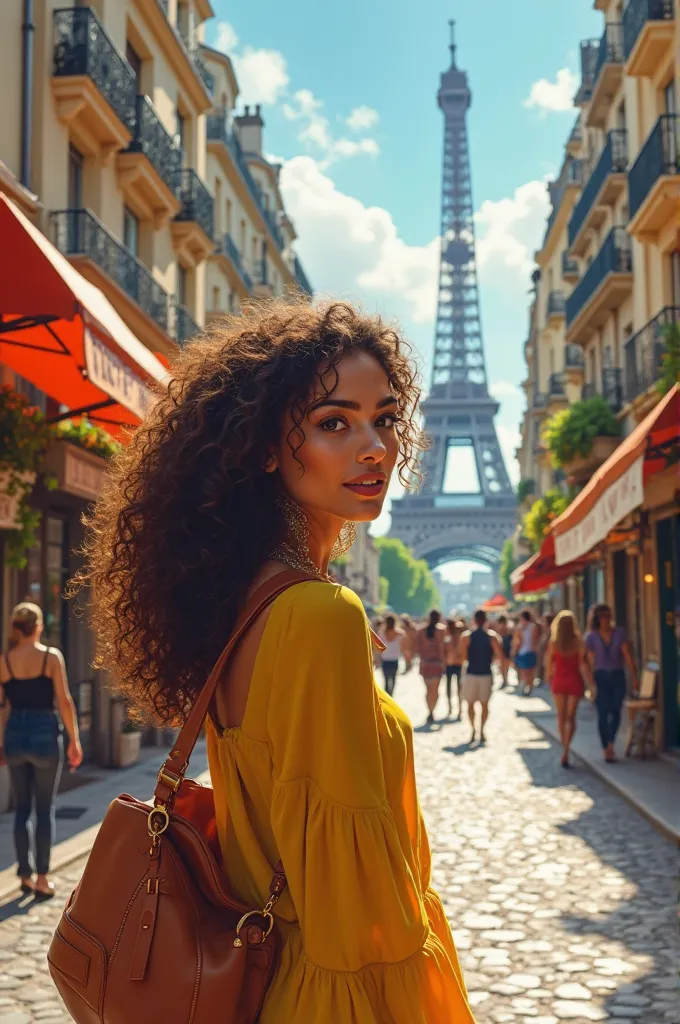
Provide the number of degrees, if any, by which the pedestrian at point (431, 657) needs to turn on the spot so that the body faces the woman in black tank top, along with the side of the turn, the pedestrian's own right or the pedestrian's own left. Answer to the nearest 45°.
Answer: approximately 180°

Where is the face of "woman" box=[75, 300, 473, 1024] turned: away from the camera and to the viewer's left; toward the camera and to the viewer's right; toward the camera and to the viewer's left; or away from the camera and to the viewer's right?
toward the camera and to the viewer's right

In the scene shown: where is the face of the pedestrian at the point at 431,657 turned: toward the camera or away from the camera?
away from the camera

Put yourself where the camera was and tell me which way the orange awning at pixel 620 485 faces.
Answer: facing the viewer and to the left of the viewer

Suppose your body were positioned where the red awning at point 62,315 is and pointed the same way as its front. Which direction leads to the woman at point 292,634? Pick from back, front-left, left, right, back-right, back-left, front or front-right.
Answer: front-right

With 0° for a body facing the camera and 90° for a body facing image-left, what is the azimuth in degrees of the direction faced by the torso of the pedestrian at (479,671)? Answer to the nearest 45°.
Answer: approximately 180°

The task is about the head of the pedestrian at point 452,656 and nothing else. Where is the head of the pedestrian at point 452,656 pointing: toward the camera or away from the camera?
away from the camera

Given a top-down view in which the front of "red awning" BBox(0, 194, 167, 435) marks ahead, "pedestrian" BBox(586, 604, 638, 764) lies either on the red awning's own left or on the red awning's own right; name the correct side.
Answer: on the red awning's own left

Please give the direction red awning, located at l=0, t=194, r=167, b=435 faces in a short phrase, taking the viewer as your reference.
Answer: facing the viewer and to the right of the viewer

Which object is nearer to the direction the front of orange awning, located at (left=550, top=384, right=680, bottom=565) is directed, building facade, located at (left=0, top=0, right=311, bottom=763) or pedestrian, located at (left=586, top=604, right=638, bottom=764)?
the building facade
